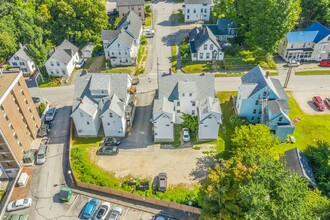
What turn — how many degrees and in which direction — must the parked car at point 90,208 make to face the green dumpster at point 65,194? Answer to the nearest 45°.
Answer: approximately 90° to its left

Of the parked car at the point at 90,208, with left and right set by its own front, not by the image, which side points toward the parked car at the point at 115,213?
right

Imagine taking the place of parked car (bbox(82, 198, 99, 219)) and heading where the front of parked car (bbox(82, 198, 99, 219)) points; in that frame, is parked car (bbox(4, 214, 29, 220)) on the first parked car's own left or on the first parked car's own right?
on the first parked car's own left

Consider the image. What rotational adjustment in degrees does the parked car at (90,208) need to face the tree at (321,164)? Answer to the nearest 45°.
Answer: approximately 45° to its right

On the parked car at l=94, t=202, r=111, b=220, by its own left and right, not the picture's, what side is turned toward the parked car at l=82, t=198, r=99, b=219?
left

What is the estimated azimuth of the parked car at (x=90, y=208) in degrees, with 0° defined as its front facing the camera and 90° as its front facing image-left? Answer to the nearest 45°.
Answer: approximately 225°

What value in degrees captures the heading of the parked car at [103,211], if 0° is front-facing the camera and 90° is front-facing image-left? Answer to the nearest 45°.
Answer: approximately 225°

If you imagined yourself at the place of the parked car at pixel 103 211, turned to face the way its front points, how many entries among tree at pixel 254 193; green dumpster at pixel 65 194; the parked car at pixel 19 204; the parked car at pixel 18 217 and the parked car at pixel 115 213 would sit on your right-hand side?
2

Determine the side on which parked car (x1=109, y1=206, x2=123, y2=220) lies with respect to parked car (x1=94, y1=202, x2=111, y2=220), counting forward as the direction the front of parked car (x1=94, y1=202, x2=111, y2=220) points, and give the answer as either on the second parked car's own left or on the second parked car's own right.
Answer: on the second parked car's own right

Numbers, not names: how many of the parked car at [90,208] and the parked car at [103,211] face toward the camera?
0

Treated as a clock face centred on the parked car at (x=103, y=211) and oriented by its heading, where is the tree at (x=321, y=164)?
The tree is roughly at 2 o'clock from the parked car.

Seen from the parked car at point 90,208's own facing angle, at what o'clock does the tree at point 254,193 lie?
The tree is roughly at 3 o'clock from the parked car.

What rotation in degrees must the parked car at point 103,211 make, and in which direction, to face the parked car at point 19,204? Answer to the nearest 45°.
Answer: approximately 90° to its left
